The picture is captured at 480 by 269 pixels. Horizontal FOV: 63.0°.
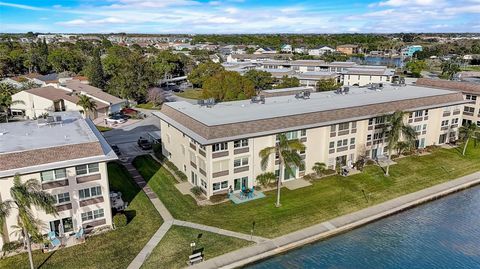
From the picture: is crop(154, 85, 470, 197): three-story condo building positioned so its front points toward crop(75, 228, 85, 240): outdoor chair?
no

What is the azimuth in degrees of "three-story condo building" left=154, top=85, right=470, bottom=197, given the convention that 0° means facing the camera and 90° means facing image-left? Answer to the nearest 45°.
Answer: approximately 315°

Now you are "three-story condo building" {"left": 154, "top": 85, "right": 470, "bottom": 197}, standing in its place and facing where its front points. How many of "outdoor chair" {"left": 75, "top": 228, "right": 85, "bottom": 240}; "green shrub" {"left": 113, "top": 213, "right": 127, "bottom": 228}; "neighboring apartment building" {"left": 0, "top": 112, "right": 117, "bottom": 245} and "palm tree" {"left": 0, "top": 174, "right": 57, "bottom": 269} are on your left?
0

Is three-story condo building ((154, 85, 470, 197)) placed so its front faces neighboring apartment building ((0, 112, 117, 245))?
no

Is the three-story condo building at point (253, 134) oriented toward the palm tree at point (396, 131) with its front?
no

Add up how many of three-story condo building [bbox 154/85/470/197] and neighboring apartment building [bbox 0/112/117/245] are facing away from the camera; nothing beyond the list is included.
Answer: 0

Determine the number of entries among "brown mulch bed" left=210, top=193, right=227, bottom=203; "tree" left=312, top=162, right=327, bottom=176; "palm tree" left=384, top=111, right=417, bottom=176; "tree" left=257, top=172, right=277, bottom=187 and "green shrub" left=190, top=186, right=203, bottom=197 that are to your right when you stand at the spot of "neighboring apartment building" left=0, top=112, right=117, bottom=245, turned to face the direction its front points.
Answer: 0

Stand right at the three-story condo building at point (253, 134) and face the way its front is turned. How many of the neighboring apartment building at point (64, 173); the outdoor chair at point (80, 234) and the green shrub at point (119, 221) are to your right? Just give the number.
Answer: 3

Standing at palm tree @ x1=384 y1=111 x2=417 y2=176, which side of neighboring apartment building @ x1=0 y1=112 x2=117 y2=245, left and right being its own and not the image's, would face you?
left

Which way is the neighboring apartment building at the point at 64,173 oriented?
toward the camera

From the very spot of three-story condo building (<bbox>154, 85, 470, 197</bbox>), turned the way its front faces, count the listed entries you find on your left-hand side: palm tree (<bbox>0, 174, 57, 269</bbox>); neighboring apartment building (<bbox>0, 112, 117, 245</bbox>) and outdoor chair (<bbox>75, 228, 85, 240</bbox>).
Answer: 0

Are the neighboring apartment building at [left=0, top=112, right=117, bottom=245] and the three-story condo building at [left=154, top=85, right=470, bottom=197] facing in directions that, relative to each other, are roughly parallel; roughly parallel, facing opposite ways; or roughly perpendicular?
roughly parallel
